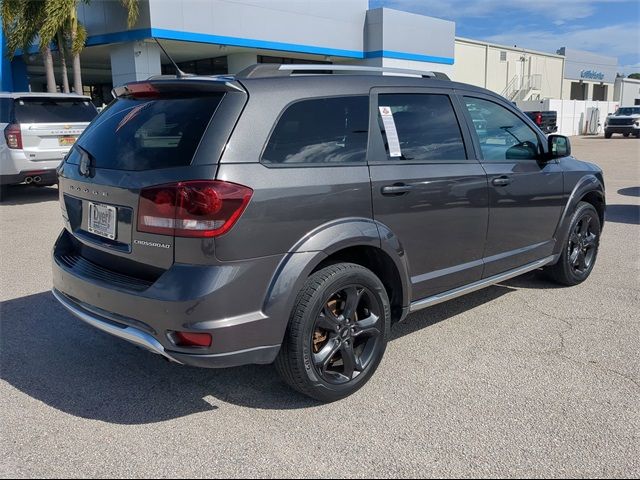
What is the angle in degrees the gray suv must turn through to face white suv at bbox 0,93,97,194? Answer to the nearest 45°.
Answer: approximately 90° to its left

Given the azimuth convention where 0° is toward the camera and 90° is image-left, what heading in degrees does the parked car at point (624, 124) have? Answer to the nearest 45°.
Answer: approximately 45°

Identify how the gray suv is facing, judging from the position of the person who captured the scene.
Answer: facing away from the viewer and to the right of the viewer

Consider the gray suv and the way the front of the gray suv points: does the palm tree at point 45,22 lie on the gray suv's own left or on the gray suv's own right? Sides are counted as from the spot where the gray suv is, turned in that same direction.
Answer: on the gray suv's own left

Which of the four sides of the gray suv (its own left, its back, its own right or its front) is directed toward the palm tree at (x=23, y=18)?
left
